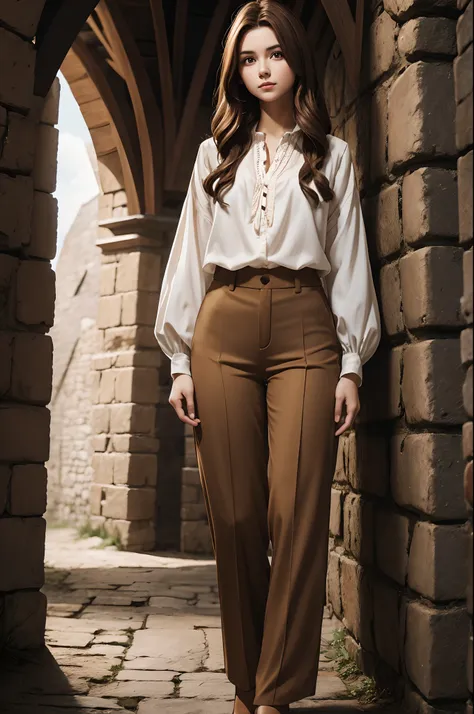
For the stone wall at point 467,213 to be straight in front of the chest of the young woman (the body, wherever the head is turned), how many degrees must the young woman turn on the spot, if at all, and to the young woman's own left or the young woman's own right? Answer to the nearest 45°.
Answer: approximately 45° to the young woman's own left

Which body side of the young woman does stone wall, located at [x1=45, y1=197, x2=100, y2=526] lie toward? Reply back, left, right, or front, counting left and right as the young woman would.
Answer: back

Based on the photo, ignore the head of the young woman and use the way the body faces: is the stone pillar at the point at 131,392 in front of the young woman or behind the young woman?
behind

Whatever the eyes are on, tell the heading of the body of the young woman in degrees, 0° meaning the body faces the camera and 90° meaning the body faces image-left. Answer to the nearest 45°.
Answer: approximately 0°
